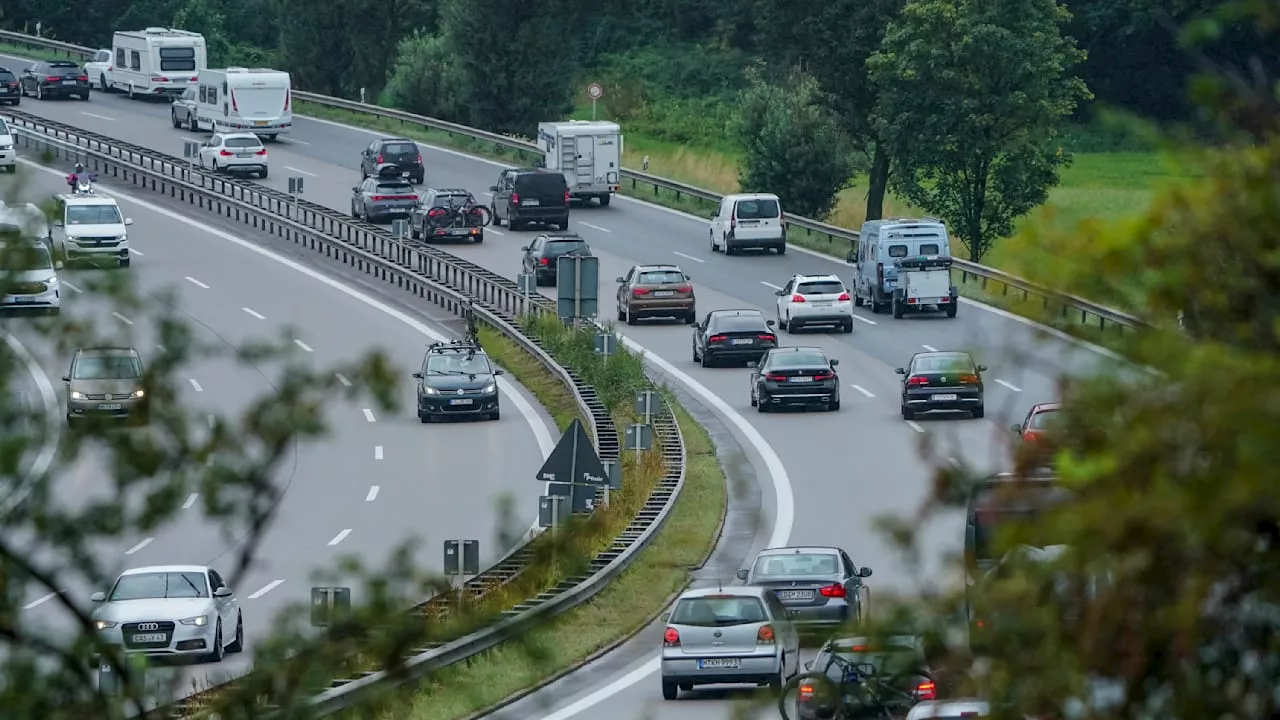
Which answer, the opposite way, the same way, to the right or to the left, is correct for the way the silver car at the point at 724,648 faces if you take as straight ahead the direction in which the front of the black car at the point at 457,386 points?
the opposite way

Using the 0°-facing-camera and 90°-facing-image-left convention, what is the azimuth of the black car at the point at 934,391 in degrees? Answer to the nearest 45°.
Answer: approximately 180°

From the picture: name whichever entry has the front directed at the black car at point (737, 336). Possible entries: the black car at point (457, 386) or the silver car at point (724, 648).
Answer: the silver car

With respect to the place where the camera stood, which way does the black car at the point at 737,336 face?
facing away from the viewer

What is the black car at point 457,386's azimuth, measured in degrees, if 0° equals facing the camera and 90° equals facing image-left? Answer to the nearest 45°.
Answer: approximately 0°

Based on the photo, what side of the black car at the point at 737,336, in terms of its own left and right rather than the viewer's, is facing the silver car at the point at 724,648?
back

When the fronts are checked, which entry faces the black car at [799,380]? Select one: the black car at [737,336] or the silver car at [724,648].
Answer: the silver car

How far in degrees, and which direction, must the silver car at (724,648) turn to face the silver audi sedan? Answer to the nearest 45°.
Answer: approximately 90° to its left

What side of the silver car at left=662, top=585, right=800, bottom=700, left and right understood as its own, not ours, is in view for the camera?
back

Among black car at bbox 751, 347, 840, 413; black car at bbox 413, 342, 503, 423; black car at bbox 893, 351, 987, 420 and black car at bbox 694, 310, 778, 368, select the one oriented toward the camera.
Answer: black car at bbox 413, 342, 503, 423

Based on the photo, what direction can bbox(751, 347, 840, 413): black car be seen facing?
away from the camera
